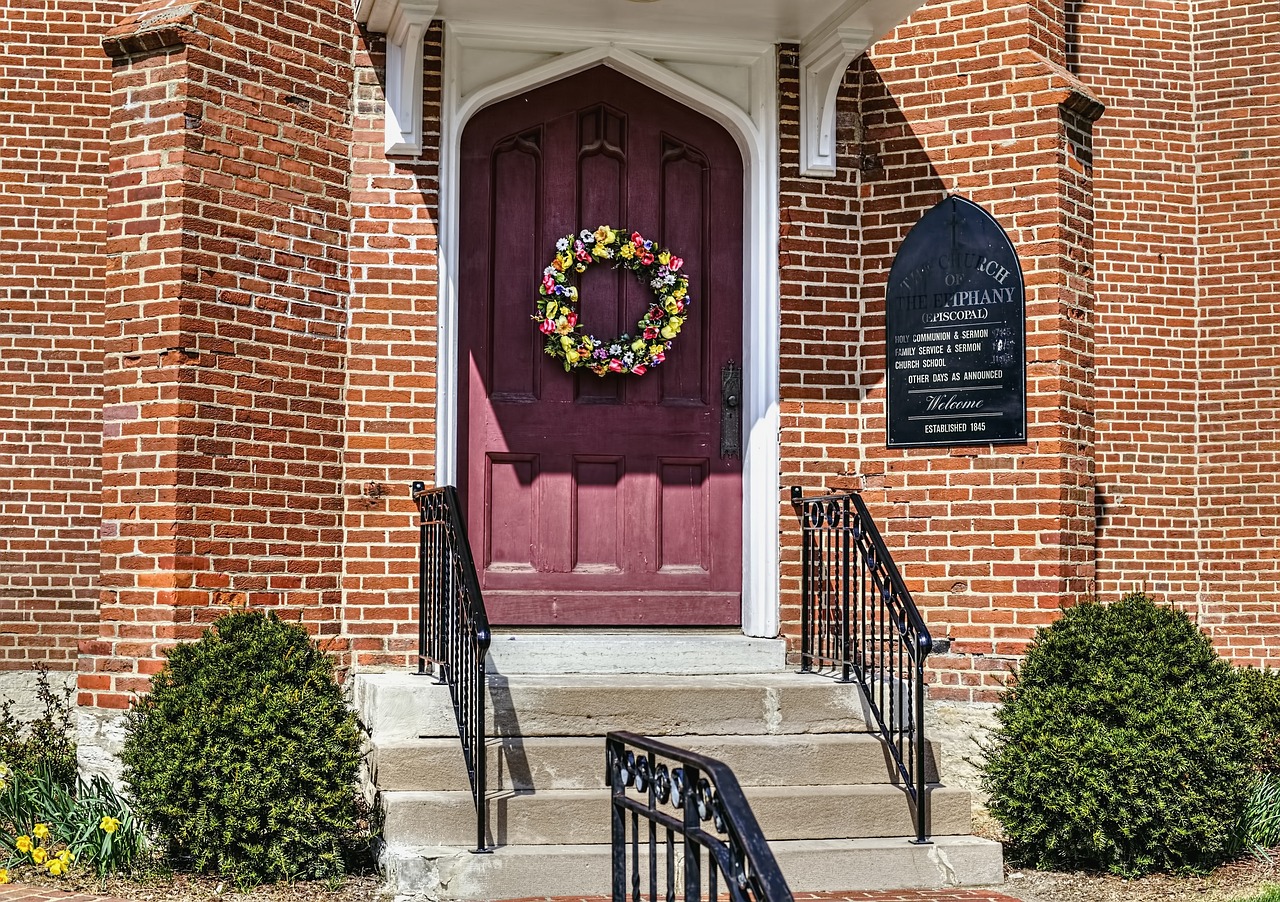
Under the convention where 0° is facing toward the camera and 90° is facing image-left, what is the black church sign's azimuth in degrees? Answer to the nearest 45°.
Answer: approximately 0°

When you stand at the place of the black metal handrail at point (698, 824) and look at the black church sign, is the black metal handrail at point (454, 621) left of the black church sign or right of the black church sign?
left

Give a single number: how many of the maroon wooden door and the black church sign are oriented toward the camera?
2

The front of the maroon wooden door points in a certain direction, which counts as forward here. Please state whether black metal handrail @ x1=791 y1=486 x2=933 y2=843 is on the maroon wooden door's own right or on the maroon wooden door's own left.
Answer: on the maroon wooden door's own left

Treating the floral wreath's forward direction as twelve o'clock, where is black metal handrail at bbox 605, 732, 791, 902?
The black metal handrail is roughly at 12 o'clock from the floral wreath.

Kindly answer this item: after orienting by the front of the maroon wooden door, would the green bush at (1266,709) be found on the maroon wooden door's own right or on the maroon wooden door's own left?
on the maroon wooden door's own left

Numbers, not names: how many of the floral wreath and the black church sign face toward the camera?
2

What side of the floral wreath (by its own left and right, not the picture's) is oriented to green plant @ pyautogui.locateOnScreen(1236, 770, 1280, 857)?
left

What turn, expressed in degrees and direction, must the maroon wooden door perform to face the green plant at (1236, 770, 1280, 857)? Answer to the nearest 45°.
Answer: approximately 90° to its left
